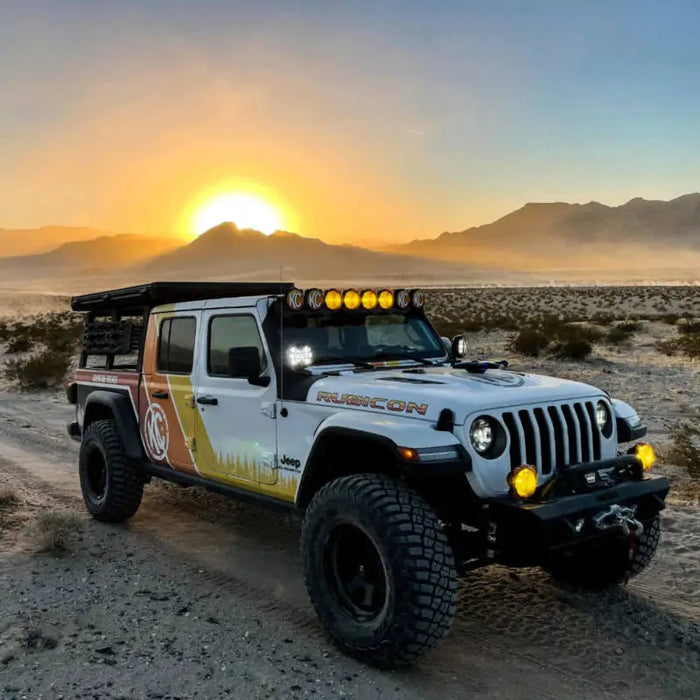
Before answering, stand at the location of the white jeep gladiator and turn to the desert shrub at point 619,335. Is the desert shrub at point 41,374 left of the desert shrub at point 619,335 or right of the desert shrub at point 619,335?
left

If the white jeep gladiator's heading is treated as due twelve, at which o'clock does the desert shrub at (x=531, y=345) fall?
The desert shrub is roughly at 8 o'clock from the white jeep gladiator.

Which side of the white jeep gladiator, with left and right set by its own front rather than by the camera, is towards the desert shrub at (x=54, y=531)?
back

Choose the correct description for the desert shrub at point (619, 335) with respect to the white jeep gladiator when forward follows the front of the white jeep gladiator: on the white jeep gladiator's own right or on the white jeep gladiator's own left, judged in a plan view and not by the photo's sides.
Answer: on the white jeep gladiator's own left

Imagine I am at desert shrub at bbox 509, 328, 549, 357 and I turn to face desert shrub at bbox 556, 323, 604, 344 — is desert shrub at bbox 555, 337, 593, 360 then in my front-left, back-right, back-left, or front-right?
back-right

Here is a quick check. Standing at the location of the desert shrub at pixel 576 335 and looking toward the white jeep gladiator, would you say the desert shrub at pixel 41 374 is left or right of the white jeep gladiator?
right

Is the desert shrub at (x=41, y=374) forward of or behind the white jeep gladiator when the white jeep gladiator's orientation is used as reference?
behind

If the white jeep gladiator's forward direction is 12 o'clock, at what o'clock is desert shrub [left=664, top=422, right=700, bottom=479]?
The desert shrub is roughly at 9 o'clock from the white jeep gladiator.

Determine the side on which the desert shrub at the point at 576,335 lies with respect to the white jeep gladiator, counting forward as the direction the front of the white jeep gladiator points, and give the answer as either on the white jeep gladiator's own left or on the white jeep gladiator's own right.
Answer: on the white jeep gladiator's own left

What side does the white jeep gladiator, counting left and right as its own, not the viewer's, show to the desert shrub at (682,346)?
left

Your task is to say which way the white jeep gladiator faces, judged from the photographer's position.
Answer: facing the viewer and to the right of the viewer
